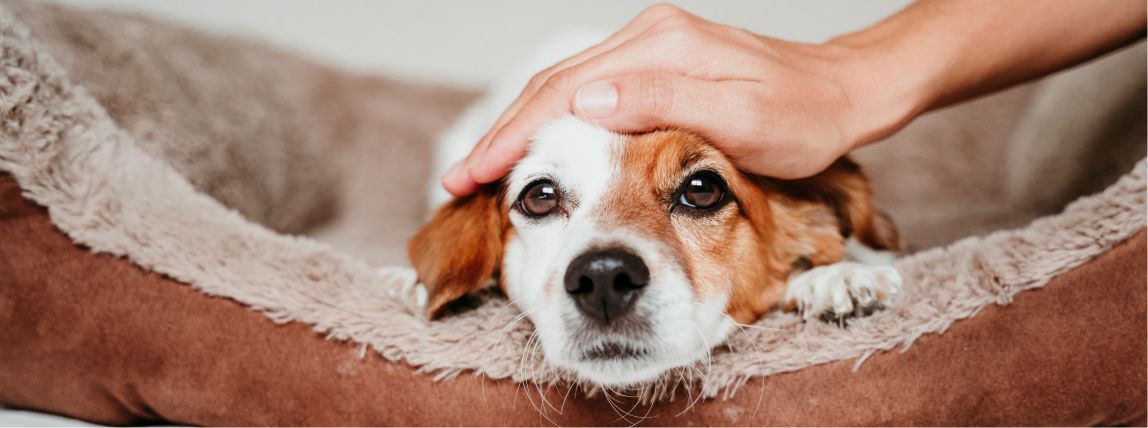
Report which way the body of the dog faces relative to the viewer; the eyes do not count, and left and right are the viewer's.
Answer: facing the viewer
